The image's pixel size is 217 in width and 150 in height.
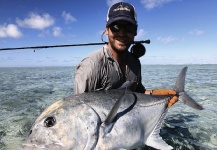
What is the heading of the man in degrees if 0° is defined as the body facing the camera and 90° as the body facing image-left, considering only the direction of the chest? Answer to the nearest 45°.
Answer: approximately 315°
